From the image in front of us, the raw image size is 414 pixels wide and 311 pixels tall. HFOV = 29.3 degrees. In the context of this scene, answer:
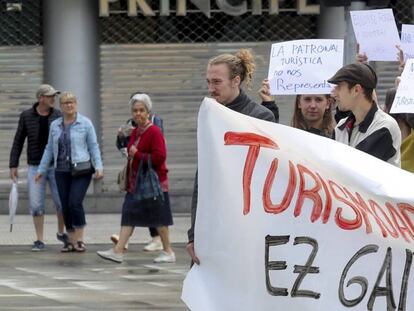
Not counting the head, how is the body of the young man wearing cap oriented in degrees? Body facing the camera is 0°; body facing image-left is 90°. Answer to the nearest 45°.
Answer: approximately 45°

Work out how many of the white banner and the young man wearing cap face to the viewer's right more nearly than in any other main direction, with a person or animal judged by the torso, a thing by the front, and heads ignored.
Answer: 0

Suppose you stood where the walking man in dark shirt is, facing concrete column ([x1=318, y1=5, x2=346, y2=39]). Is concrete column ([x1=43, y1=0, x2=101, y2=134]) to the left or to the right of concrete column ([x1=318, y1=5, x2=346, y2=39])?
left

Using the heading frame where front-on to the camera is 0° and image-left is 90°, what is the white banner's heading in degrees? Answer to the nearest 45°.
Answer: approximately 0°

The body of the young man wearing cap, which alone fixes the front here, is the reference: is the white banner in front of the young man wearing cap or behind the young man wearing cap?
in front

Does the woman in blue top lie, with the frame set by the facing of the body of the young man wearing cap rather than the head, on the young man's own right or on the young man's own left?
on the young man's own right

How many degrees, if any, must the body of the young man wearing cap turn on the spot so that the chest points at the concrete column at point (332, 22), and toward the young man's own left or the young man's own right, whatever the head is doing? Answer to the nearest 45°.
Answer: approximately 135° to the young man's own right

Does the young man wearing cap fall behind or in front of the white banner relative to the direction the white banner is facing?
behind

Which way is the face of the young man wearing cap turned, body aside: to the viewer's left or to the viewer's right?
to the viewer's left

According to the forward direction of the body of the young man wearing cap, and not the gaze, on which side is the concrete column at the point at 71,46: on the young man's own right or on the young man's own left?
on the young man's own right

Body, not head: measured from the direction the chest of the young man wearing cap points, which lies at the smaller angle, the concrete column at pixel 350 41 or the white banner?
the white banner

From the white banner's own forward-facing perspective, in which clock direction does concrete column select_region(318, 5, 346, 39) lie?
The concrete column is roughly at 6 o'clock from the white banner.

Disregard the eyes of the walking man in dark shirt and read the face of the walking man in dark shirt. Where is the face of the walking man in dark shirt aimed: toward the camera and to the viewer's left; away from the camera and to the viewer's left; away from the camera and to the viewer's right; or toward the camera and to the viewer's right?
toward the camera and to the viewer's right

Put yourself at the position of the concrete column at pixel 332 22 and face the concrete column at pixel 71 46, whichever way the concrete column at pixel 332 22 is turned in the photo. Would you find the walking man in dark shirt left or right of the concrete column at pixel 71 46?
left
